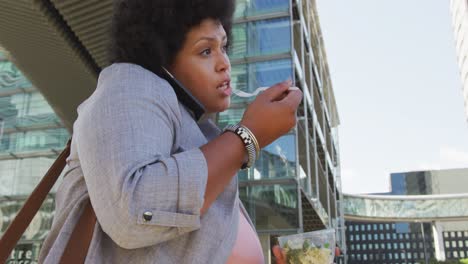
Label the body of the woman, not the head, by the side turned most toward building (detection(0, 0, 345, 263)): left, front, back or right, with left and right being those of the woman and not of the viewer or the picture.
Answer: left

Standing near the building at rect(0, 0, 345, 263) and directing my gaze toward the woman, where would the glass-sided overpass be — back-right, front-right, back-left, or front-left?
back-left

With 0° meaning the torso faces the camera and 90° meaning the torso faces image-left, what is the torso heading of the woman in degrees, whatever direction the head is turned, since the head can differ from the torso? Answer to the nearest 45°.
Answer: approximately 270°

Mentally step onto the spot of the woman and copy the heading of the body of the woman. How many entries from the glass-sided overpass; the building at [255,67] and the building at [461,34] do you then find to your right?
0

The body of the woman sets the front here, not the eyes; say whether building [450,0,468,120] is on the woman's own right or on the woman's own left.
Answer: on the woman's own left

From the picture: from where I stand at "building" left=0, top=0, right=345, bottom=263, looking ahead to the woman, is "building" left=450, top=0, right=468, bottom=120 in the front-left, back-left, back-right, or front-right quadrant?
back-left

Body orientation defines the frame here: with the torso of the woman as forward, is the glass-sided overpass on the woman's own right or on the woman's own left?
on the woman's own left
